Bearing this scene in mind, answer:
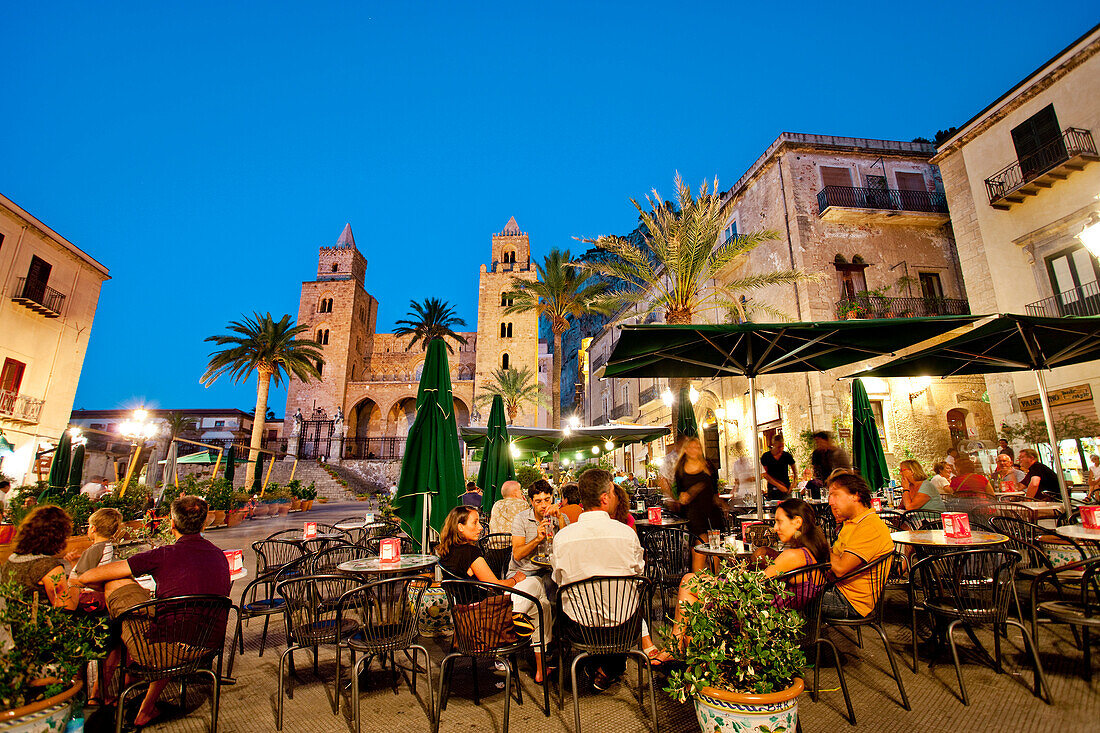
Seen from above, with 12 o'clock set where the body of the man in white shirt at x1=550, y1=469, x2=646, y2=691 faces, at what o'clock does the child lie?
The child is roughly at 9 o'clock from the man in white shirt.

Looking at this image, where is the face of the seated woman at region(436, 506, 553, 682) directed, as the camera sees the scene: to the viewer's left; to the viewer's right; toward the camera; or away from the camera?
to the viewer's right

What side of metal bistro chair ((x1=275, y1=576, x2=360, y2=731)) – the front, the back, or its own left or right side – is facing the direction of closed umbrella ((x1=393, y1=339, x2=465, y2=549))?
front

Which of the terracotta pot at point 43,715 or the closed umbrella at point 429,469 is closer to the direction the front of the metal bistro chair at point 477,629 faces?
the closed umbrella

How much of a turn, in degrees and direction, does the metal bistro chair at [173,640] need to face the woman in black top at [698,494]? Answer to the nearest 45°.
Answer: approximately 90° to its right

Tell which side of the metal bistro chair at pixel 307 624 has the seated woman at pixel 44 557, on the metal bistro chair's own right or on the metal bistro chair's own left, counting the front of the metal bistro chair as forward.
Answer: on the metal bistro chair's own left

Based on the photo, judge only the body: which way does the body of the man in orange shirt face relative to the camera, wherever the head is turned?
to the viewer's left

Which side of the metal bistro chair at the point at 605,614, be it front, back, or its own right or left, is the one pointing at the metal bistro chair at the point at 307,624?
left

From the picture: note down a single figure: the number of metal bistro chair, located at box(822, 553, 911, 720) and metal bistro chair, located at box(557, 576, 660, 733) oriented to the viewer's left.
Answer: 1

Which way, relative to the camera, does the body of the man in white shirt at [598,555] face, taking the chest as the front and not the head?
away from the camera

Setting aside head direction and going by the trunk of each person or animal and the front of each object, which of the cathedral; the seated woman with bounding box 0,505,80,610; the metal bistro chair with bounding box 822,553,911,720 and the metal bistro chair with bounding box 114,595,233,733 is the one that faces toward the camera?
the cathedral
